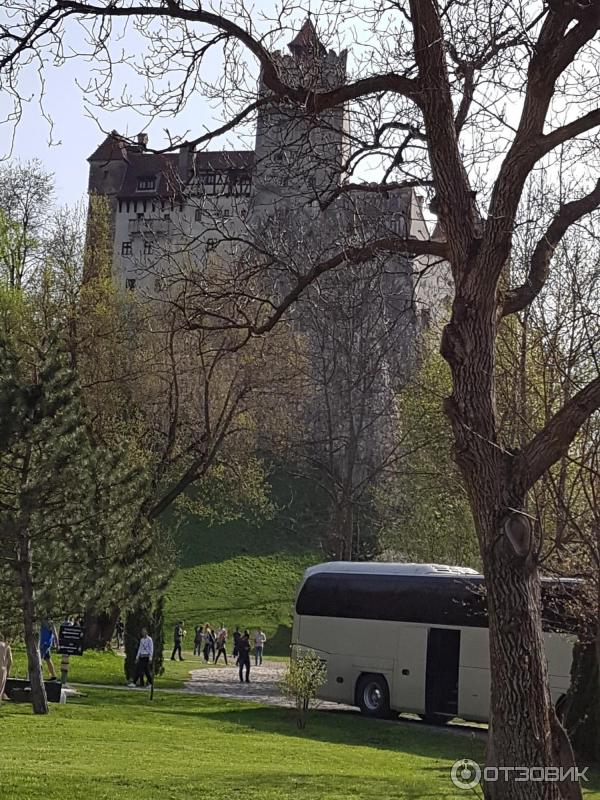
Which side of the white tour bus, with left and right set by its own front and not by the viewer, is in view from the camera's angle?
right

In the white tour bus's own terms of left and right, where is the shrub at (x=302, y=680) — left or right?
on its right

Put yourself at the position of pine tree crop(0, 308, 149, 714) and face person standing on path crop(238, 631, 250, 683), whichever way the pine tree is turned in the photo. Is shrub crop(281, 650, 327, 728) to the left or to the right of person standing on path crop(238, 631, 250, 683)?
right

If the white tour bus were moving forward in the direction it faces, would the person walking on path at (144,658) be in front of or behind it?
behind

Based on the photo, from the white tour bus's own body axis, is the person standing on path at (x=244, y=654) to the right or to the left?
on its left
